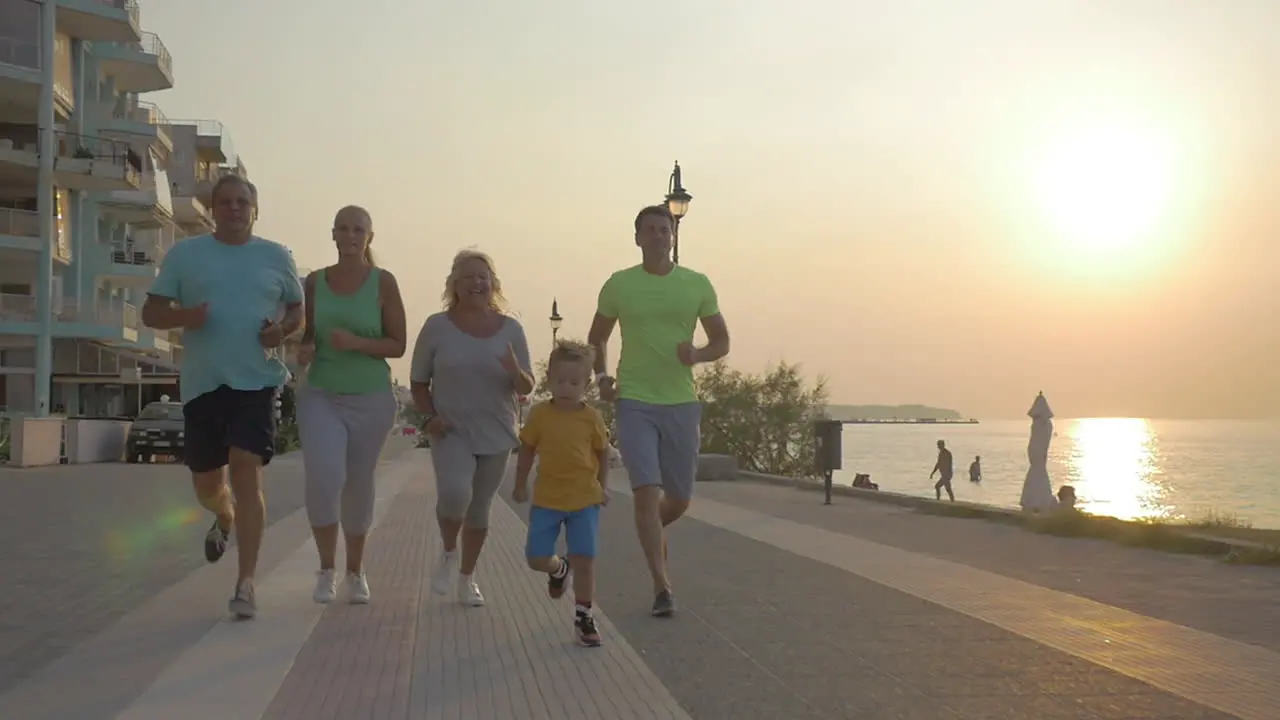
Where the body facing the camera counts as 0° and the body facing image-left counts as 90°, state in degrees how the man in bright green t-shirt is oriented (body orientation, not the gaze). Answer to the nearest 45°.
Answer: approximately 0°

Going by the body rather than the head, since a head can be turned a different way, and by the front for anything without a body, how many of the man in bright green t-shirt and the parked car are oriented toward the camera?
2

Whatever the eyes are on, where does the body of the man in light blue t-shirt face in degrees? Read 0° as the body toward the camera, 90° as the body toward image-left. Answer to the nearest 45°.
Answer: approximately 0°

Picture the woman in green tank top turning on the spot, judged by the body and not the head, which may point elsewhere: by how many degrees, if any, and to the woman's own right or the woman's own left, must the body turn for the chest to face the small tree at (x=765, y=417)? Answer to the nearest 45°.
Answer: approximately 180°

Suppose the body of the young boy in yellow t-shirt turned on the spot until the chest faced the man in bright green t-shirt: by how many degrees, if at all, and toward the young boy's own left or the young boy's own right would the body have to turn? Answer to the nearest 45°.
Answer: approximately 135° to the young boy's own left

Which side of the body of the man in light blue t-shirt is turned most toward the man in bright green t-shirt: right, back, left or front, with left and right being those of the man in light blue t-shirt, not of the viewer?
left
